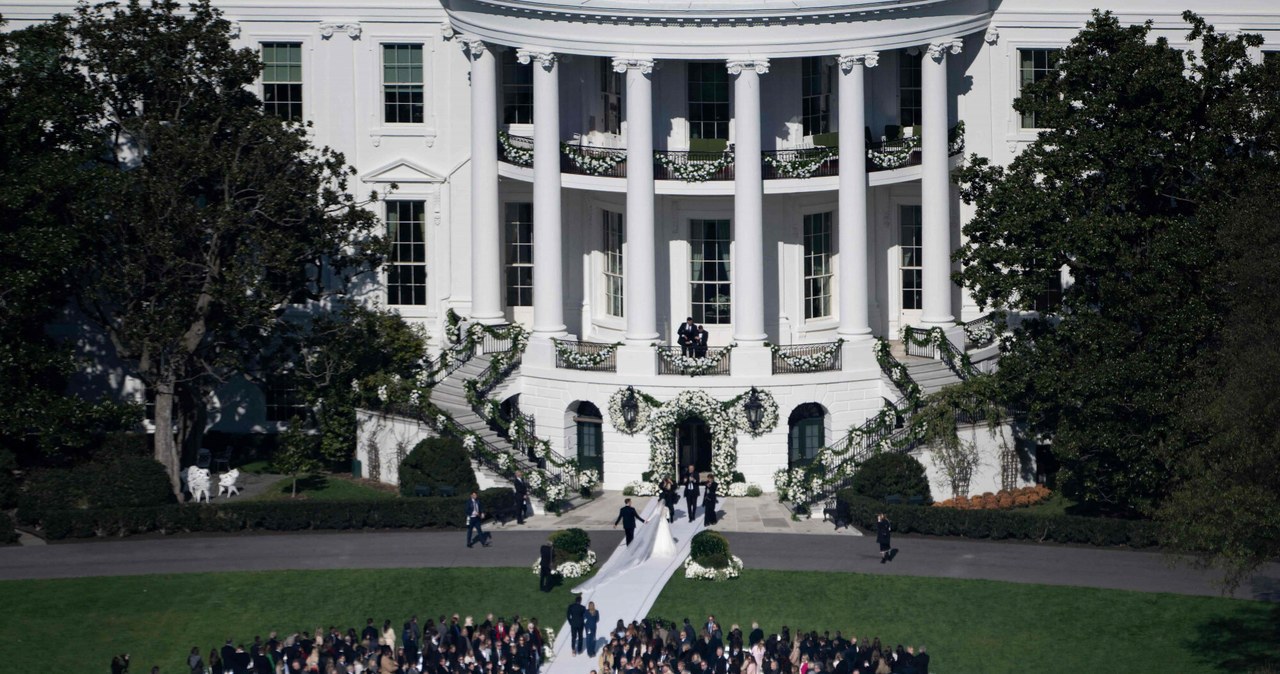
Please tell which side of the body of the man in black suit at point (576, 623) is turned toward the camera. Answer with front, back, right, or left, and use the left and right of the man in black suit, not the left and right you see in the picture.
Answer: back
